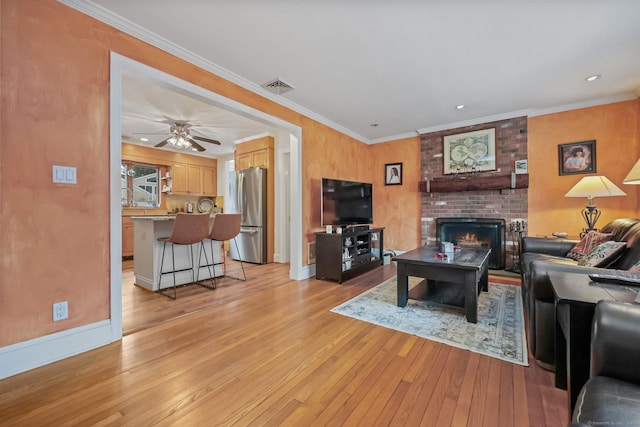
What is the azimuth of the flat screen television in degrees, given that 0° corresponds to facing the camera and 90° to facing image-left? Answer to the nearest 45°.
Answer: approximately 315°

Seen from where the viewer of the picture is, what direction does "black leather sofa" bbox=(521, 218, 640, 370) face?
facing to the left of the viewer

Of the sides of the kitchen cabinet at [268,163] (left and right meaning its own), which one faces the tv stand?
left

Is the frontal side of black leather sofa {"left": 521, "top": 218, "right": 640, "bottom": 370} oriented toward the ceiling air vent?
yes

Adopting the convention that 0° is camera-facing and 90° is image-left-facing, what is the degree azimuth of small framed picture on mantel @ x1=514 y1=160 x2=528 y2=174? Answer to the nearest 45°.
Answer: approximately 0°

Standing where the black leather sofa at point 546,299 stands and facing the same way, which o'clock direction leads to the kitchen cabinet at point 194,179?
The kitchen cabinet is roughly at 12 o'clock from the black leather sofa.
